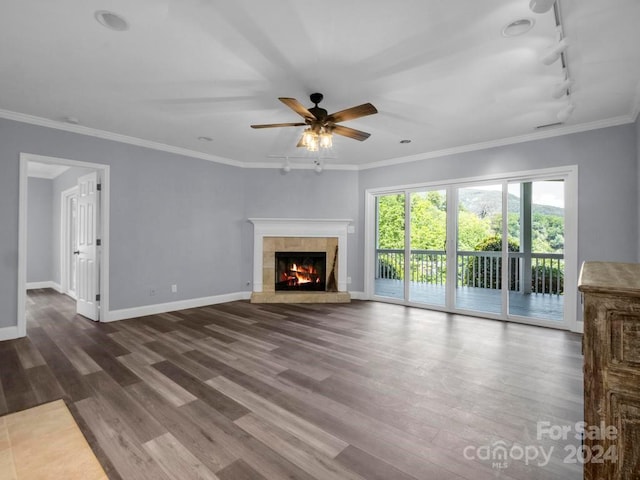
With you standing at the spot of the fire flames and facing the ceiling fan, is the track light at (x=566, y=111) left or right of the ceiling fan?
left

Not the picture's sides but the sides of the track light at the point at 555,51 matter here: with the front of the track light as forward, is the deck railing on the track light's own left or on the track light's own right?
on the track light's own right

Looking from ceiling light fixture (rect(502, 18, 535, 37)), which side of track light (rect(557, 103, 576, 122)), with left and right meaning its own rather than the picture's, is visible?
left

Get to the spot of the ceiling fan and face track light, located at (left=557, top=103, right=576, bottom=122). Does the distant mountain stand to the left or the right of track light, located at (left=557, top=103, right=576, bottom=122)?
left

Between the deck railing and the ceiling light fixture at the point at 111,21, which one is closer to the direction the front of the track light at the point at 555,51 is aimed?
the ceiling light fixture

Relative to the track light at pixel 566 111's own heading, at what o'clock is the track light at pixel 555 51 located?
the track light at pixel 555 51 is roughly at 9 o'clock from the track light at pixel 566 111.

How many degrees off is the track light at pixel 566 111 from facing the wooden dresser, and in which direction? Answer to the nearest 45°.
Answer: approximately 90° to its left

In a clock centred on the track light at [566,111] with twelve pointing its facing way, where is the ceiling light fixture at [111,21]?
The ceiling light fixture is roughly at 10 o'clock from the track light.

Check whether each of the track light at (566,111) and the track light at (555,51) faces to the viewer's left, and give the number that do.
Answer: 2

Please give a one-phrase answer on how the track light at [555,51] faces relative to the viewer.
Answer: facing to the left of the viewer
